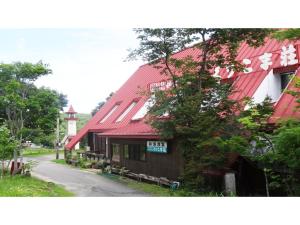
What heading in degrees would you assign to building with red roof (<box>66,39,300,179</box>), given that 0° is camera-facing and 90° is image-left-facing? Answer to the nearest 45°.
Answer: approximately 45°

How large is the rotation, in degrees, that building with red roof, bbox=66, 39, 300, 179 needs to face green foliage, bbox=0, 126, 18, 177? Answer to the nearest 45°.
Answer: approximately 45° to its right

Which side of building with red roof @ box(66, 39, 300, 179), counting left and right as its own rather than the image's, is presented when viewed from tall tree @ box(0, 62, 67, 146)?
front
